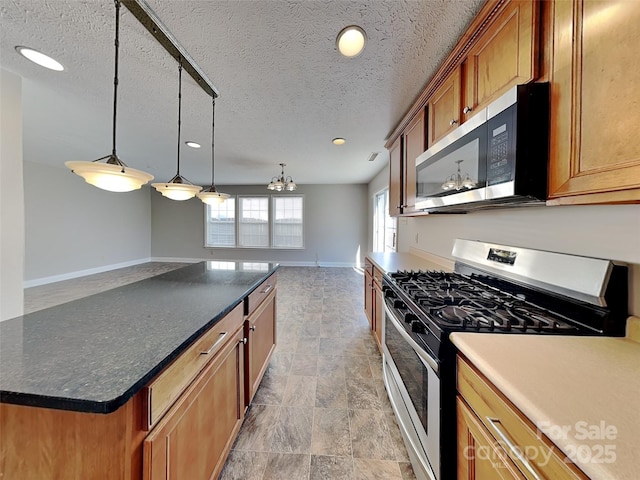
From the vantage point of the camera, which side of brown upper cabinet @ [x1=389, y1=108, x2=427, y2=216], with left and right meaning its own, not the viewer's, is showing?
left

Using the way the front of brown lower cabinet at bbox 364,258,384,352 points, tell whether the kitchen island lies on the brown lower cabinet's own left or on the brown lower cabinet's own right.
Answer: on the brown lower cabinet's own left

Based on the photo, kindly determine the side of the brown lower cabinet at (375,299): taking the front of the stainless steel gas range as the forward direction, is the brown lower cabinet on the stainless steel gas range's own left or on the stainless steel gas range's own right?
on the stainless steel gas range's own right

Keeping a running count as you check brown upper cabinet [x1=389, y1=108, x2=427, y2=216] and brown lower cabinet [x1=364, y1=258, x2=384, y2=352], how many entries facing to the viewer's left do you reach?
2

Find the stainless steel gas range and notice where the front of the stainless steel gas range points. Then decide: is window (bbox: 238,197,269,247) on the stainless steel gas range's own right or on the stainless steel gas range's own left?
on the stainless steel gas range's own right

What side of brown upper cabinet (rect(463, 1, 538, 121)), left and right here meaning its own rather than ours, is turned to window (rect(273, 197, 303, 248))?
right

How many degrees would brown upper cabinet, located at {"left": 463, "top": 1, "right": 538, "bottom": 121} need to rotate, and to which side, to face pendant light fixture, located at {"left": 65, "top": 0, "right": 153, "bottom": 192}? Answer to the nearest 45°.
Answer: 0° — it already faces it

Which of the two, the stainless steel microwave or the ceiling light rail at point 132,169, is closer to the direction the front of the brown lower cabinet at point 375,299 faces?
the ceiling light rail

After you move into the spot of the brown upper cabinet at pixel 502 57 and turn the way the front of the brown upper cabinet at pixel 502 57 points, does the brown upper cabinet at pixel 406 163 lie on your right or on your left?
on your right

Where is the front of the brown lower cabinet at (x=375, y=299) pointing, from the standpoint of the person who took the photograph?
facing to the left of the viewer
